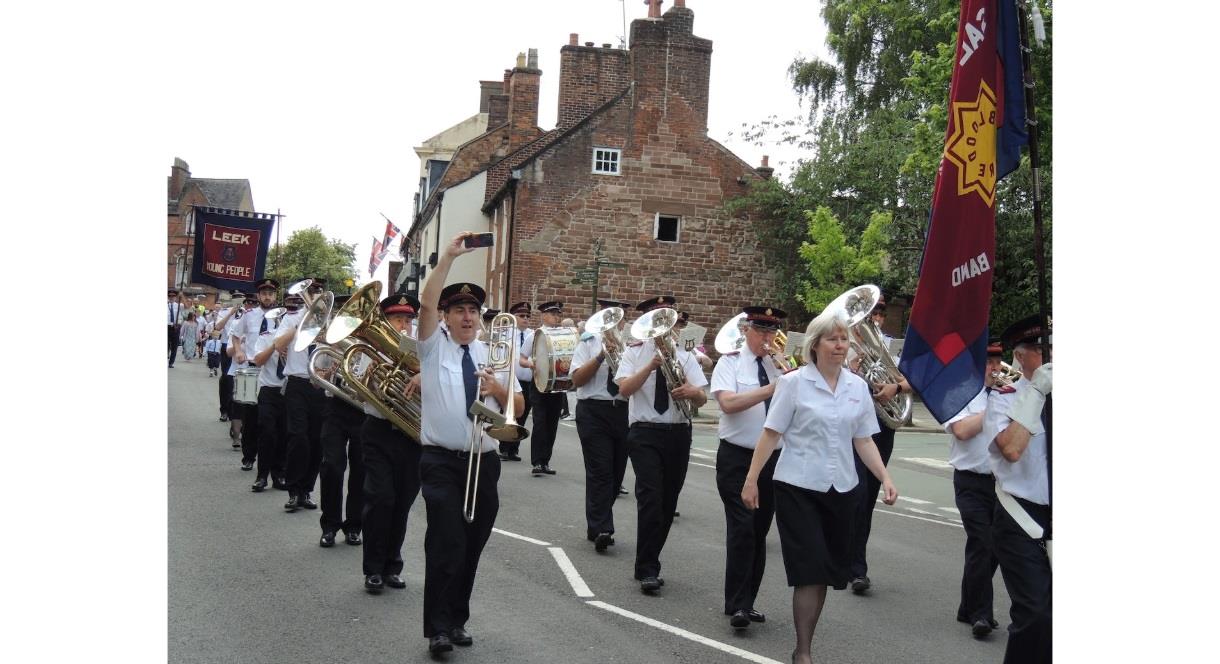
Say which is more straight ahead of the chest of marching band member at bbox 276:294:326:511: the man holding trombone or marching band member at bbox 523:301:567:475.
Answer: the man holding trombone

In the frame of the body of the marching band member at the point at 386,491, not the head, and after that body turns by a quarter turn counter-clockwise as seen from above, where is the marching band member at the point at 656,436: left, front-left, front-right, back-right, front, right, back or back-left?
front-right

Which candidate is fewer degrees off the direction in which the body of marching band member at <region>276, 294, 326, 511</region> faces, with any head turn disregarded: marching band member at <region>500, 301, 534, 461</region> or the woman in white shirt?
the woman in white shirt

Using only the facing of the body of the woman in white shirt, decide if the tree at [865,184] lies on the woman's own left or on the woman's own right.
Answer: on the woman's own left

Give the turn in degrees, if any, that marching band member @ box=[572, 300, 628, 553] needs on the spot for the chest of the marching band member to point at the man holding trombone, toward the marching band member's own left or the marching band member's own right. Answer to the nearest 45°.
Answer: approximately 45° to the marching band member's own right

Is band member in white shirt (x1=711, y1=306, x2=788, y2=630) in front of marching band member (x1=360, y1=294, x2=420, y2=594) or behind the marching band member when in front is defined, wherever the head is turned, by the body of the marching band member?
in front

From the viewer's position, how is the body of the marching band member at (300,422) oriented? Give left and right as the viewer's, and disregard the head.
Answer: facing the viewer and to the right of the viewer

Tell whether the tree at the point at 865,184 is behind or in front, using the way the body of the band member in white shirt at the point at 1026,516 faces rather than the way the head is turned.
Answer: behind

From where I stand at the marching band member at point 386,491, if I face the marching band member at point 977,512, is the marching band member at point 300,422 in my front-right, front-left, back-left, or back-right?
back-left

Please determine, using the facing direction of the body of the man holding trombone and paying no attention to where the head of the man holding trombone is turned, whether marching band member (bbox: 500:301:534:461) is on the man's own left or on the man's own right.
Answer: on the man's own left
